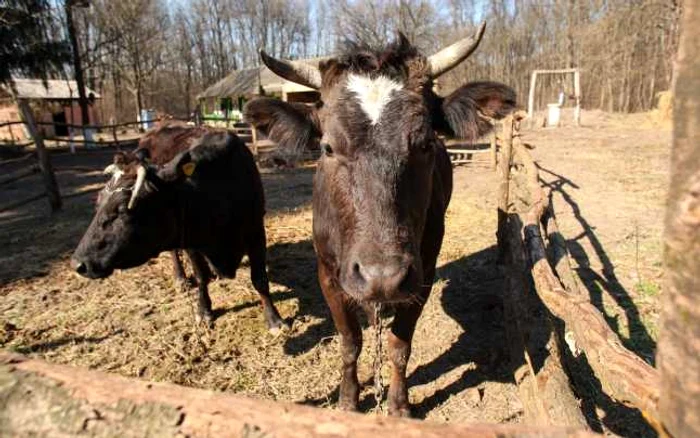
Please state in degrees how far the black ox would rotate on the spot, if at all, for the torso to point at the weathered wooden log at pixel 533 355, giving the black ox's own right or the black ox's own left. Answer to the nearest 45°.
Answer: approximately 90° to the black ox's own left

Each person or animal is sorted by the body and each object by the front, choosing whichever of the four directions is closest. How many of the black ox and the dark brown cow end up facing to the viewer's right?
0

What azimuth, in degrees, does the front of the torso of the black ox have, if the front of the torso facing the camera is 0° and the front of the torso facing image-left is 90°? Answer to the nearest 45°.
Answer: approximately 45°

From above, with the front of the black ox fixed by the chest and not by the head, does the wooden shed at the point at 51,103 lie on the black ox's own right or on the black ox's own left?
on the black ox's own right

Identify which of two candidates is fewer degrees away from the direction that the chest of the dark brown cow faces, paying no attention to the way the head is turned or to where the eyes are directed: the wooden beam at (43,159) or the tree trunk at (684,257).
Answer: the tree trunk

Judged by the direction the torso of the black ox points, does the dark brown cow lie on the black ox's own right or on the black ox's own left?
on the black ox's own left

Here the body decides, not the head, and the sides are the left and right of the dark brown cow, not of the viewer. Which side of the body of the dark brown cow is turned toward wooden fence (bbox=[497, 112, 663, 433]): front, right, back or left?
left

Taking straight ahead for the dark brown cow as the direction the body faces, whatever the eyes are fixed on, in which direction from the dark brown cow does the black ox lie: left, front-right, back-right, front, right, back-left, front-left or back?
back-right

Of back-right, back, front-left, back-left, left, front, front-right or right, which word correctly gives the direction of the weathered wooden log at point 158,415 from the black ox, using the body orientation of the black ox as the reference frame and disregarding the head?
front-left

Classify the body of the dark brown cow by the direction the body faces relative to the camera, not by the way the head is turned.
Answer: toward the camera

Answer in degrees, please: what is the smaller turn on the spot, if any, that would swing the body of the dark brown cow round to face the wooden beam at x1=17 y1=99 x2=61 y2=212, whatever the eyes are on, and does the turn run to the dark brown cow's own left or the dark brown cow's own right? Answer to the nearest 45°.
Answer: approximately 135° to the dark brown cow's own right

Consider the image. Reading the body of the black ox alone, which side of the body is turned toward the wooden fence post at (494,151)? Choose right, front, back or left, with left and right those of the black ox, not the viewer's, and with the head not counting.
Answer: back
